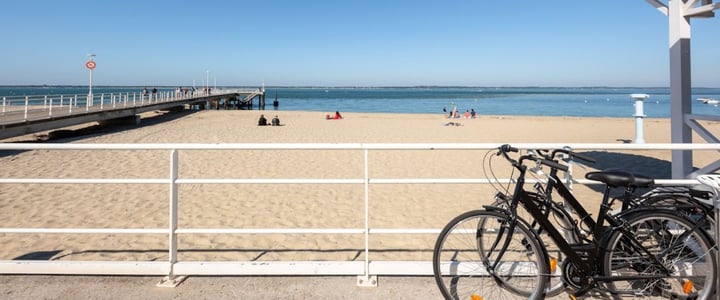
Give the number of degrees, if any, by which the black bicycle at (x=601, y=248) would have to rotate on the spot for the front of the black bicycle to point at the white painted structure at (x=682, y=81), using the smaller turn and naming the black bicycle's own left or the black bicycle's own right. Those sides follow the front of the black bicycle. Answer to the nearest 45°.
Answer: approximately 90° to the black bicycle's own right

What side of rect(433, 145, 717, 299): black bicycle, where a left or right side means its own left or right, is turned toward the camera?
left

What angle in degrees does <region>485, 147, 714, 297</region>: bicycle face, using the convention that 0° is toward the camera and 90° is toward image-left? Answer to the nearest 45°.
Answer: approximately 90°
